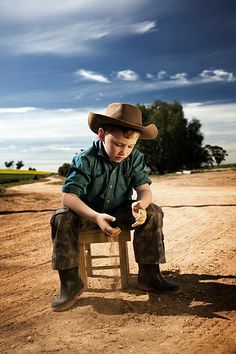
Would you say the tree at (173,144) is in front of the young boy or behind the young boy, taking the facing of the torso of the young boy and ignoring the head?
behind

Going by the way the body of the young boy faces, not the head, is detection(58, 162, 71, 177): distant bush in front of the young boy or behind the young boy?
behind

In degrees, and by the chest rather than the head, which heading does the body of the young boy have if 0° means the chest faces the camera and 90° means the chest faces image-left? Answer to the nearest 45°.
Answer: approximately 0°
